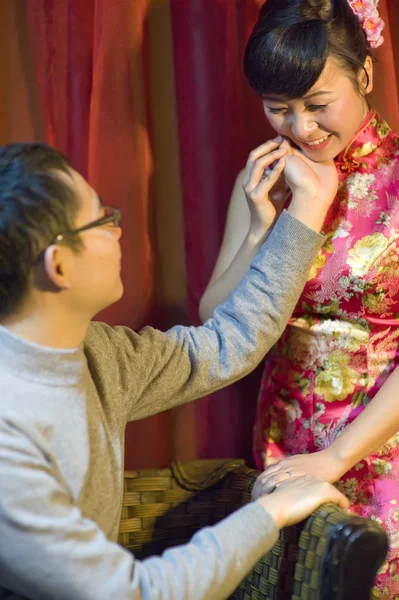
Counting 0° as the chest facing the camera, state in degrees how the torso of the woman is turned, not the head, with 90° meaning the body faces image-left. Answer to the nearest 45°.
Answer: approximately 45°

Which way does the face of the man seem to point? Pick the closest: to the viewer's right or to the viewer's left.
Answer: to the viewer's right
